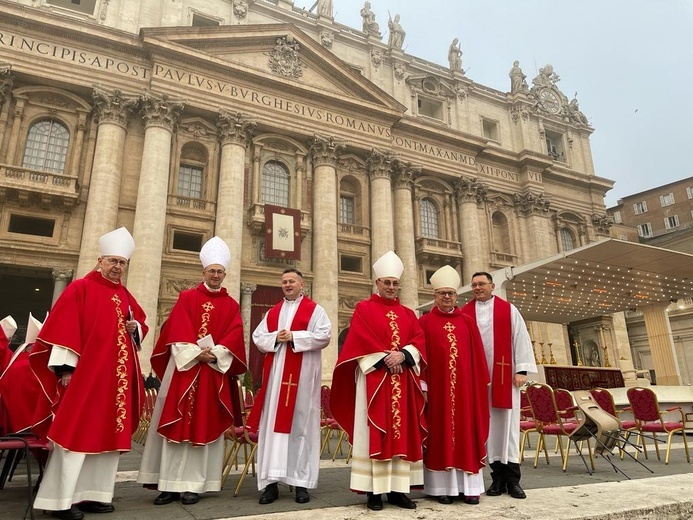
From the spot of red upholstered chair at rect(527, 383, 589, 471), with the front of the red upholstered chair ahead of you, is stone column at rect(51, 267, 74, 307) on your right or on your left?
on your left

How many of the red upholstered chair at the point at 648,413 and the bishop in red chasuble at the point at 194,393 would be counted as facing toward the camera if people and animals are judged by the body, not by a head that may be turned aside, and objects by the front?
1

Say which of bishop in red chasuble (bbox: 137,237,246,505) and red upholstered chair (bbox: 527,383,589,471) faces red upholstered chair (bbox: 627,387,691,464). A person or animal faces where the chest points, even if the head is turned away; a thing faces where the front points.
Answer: red upholstered chair (bbox: 527,383,589,471)

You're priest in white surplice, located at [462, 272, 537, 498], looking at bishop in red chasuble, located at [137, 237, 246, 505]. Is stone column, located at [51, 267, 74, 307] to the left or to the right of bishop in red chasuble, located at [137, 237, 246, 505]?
right

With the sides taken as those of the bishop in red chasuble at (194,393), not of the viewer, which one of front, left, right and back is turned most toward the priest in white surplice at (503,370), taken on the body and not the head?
left

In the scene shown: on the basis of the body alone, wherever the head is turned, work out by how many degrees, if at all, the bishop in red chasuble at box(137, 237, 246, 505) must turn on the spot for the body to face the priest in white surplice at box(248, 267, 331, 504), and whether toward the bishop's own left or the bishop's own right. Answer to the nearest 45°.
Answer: approximately 90° to the bishop's own left

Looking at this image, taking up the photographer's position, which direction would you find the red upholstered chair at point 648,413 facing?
facing away from the viewer and to the right of the viewer

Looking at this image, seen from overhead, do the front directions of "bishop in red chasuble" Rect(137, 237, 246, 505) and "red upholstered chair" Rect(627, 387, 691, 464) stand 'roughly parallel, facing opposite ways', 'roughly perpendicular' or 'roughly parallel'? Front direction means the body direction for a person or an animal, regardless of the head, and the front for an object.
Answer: roughly perpendicular
